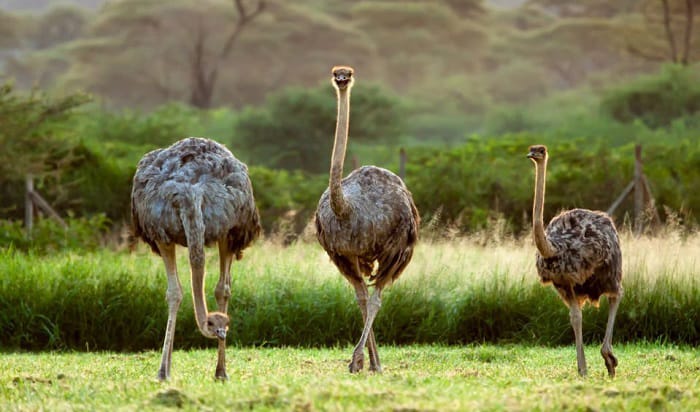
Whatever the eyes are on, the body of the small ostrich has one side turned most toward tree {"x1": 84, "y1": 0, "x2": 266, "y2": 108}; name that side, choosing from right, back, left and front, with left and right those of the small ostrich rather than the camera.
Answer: right

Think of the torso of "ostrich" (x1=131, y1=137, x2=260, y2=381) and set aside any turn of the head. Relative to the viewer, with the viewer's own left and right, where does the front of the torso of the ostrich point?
facing the viewer

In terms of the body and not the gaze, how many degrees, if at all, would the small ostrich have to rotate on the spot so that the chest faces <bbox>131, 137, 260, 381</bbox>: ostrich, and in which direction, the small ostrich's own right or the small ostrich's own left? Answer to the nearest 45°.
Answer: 0° — it already faces it

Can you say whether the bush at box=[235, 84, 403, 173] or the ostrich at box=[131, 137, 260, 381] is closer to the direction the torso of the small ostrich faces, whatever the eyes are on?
the ostrich

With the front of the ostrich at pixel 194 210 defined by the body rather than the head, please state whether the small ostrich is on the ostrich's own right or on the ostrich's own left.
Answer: on the ostrich's own left

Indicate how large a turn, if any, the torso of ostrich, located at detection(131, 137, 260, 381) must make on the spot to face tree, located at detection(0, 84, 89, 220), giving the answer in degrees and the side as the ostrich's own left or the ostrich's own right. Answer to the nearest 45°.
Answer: approximately 180°

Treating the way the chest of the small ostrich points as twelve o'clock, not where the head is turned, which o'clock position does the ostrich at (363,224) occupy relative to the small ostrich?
The ostrich is roughly at 1 o'clock from the small ostrich.

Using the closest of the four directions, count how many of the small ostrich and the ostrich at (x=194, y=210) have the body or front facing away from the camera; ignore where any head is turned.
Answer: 0

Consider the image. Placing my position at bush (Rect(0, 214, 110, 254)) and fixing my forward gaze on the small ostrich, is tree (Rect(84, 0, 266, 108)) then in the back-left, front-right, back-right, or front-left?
back-left
